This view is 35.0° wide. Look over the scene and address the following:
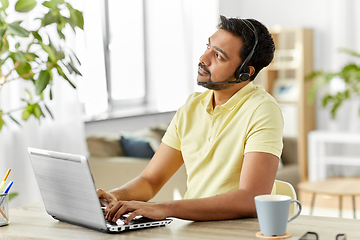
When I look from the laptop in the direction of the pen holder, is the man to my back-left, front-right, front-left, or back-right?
back-right

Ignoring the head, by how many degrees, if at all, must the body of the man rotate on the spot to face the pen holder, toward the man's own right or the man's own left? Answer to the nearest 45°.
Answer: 0° — they already face it

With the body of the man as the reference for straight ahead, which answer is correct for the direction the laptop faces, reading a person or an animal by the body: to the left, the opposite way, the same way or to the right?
the opposite way

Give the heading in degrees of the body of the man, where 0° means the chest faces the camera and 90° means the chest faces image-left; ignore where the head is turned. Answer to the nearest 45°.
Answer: approximately 45°

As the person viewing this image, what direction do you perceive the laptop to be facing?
facing away from the viewer and to the right of the viewer
